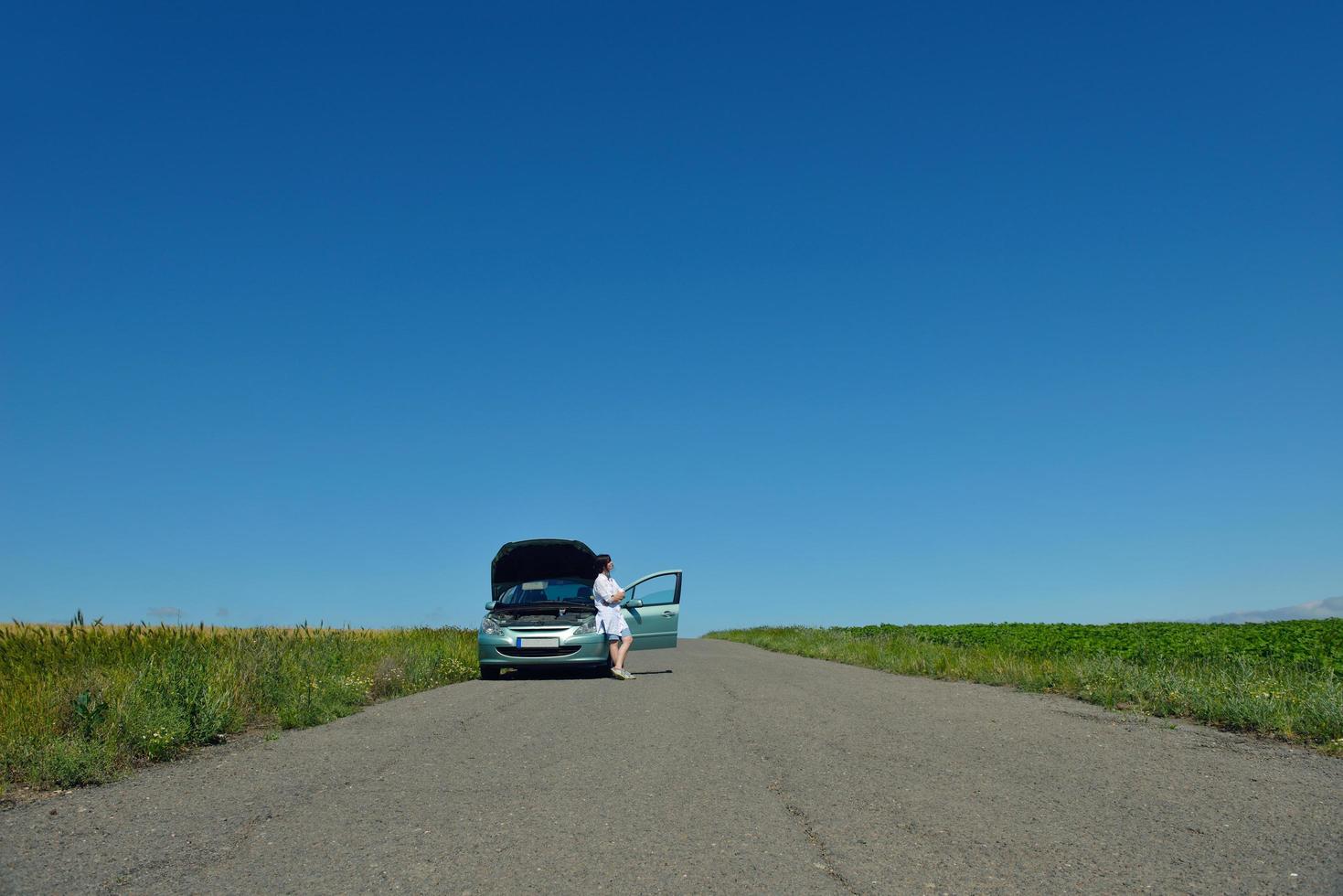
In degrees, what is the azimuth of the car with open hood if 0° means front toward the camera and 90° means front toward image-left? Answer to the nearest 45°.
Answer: approximately 0°
